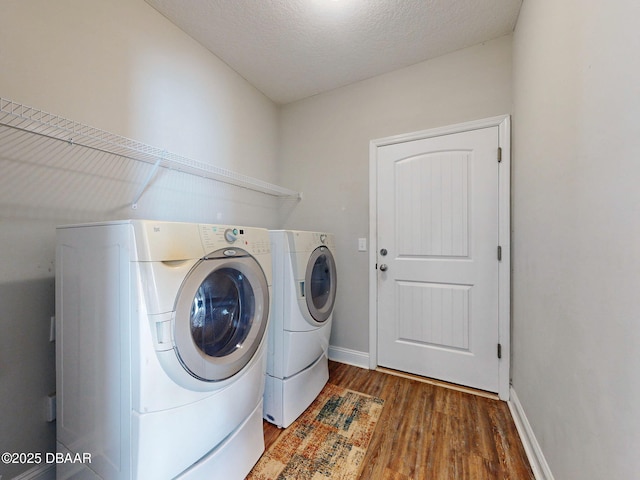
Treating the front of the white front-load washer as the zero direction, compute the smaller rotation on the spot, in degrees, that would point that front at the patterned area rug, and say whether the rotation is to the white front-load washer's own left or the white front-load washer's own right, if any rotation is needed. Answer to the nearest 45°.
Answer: approximately 45° to the white front-load washer's own left

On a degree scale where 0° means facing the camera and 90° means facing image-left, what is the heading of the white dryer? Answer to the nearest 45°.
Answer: approximately 315°

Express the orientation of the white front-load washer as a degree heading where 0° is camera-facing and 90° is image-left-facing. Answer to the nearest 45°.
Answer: approximately 315°

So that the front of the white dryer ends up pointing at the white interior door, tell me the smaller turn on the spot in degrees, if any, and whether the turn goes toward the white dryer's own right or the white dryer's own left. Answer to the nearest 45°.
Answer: approximately 45° to the white dryer's own left
